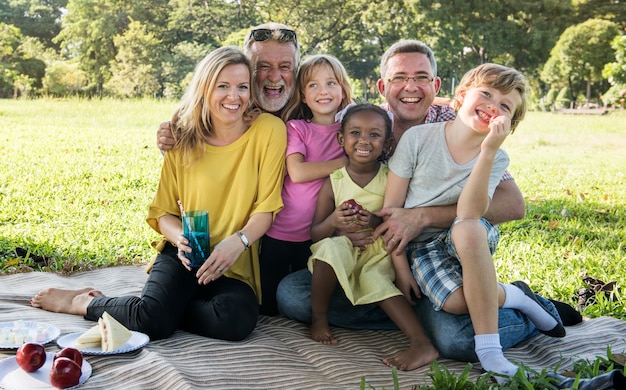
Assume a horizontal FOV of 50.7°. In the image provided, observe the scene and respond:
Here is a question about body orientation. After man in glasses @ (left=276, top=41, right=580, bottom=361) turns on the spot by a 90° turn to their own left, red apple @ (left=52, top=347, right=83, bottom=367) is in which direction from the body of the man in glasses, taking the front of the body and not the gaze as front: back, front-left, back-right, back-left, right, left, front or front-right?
back-right

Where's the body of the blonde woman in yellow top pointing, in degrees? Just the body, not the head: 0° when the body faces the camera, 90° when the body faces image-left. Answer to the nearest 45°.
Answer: approximately 0°

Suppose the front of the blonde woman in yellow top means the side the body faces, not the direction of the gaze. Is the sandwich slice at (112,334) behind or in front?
in front

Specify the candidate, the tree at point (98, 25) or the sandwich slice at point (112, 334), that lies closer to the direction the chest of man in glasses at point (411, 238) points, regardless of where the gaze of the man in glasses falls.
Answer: the sandwich slice

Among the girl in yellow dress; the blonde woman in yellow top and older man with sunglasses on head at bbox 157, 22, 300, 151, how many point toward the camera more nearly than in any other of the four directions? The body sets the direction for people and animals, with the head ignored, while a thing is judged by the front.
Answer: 3
